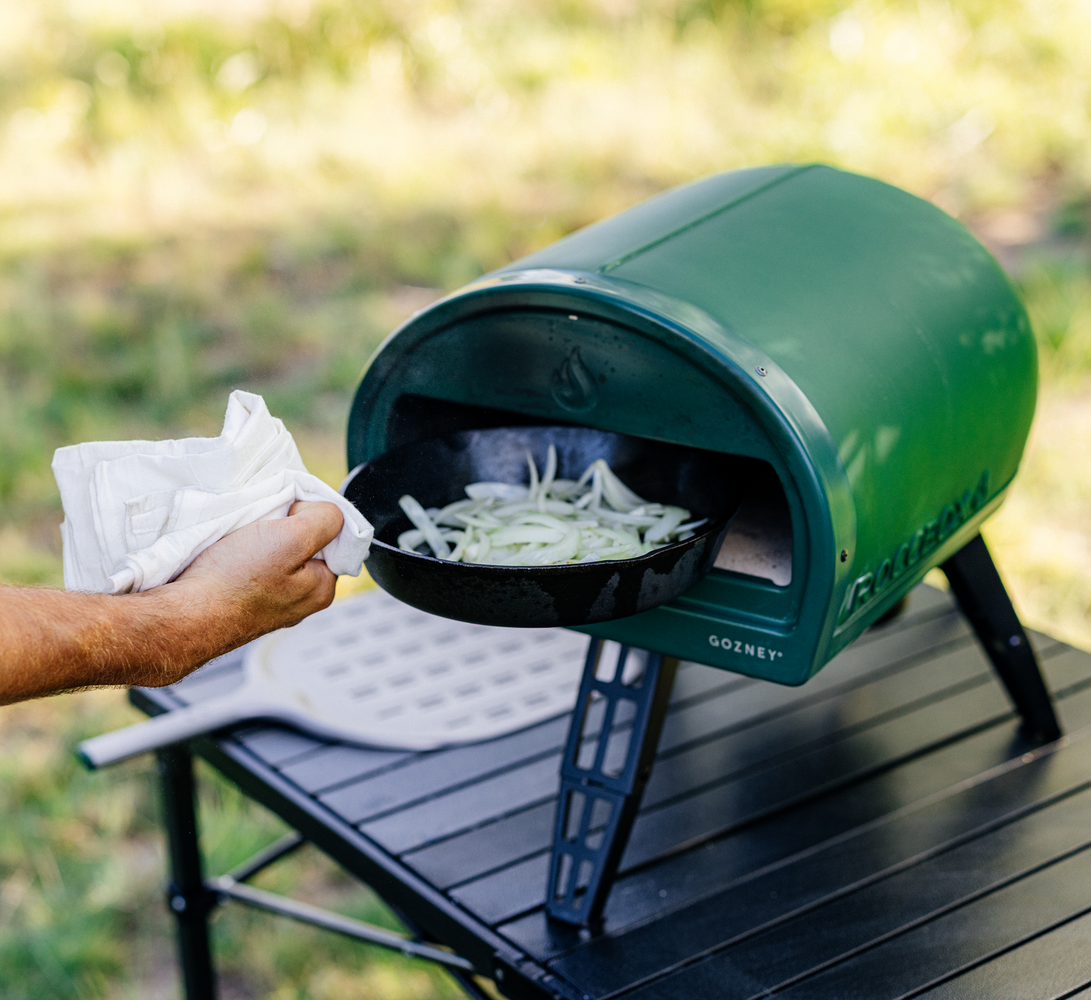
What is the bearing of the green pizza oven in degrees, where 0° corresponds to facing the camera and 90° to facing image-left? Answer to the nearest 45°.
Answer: approximately 45°
